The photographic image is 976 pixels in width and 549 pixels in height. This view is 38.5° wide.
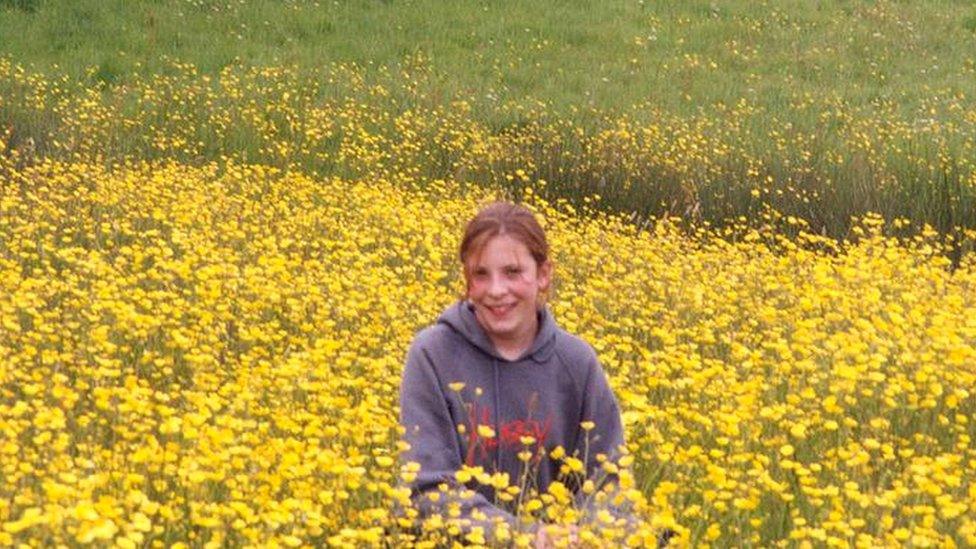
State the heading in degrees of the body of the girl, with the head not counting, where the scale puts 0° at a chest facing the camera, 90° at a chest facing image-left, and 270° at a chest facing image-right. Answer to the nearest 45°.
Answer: approximately 0°

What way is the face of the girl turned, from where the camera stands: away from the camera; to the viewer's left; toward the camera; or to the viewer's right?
toward the camera
